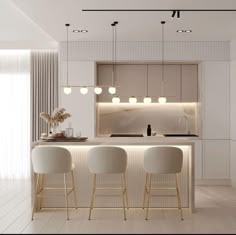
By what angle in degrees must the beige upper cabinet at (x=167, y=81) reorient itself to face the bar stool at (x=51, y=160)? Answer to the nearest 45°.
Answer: approximately 45° to its right

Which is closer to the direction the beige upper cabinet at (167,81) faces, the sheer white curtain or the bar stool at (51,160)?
the bar stool

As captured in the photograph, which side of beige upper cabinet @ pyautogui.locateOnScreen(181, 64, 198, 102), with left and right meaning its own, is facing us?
front

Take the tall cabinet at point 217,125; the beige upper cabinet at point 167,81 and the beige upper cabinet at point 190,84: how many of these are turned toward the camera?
3

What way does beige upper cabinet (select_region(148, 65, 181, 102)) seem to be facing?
toward the camera

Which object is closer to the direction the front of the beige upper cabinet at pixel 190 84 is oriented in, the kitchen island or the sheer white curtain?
the kitchen island

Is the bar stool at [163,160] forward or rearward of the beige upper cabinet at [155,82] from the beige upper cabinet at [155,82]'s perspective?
forward

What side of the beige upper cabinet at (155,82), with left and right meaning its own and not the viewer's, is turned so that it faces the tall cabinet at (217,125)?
left

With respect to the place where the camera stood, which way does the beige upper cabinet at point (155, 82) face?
facing the viewer

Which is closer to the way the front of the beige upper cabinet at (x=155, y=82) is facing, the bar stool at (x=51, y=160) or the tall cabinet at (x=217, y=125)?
the bar stool

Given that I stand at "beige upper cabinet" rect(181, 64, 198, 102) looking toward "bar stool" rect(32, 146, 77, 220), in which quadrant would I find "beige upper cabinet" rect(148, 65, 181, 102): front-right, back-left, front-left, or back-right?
front-right

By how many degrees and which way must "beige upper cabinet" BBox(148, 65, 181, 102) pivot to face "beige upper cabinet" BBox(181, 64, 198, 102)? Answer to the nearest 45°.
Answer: approximately 90° to its left

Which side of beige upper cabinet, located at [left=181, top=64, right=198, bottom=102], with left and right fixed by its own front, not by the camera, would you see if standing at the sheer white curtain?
right

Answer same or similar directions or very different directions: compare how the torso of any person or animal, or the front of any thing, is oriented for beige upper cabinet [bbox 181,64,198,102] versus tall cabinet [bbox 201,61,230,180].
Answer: same or similar directions
